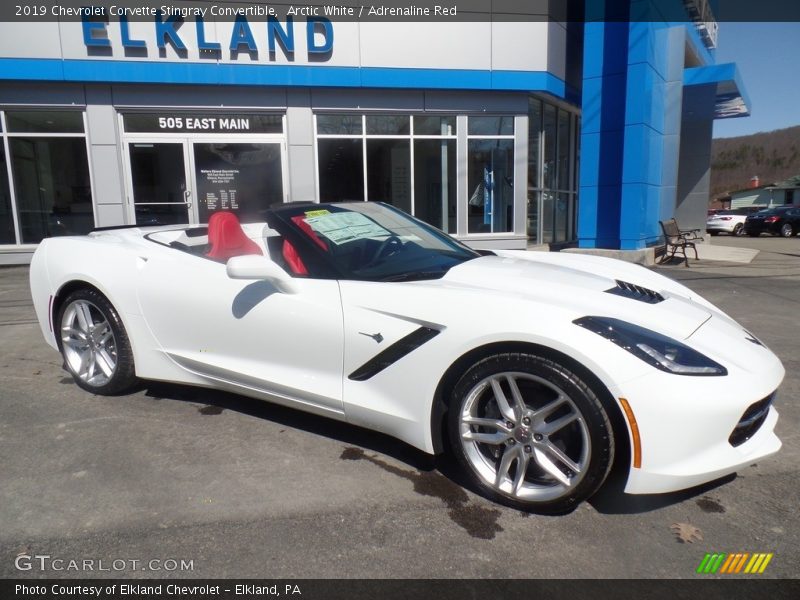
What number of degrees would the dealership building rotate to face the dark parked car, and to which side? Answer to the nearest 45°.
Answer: approximately 135° to its left

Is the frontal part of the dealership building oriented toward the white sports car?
yes

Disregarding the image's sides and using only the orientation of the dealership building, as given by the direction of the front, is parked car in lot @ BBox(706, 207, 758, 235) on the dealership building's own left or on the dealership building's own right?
on the dealership building's own left

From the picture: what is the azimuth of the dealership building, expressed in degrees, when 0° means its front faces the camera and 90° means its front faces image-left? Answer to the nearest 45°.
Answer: approximately 0°

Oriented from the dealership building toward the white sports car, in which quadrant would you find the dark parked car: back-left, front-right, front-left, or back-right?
back-left

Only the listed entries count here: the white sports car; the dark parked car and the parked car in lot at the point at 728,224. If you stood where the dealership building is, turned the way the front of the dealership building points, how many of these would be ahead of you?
1

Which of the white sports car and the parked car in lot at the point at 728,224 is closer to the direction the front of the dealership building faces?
the white sports car
